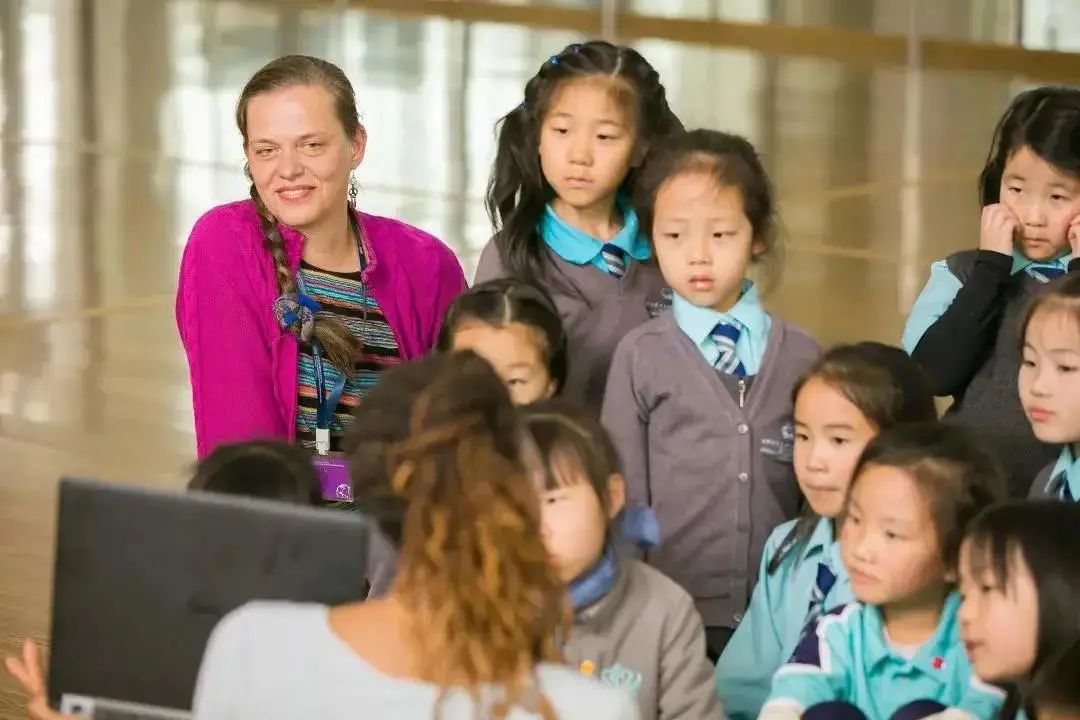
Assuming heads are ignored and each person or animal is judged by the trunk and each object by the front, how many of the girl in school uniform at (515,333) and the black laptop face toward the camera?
1

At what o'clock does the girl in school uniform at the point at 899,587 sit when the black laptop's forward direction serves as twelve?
The girl in school uniform is roughly at 1 o'clock from the black laptop.

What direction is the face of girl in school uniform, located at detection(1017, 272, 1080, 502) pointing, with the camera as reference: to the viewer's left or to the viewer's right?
to the viewer's left

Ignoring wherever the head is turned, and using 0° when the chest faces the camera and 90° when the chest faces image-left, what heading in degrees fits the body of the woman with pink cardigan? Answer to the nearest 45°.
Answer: approximately 0°

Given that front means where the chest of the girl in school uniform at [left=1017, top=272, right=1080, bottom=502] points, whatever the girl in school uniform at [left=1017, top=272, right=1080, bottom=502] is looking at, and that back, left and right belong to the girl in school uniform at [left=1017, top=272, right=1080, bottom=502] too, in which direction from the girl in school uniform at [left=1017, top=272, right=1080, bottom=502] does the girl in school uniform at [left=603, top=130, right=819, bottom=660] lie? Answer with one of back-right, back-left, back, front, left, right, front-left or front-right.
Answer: front-right

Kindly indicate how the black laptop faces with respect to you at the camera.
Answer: facing away from the viewer and to the right of the viewer

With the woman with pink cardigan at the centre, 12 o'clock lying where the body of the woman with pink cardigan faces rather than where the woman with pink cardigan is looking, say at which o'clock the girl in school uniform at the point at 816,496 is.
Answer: The girl in school uniform is roughly at 10 o'clock from the woman with pink cardigan.

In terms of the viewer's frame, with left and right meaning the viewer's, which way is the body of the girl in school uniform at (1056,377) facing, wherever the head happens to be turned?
facing the viewer and to the left of the viewer

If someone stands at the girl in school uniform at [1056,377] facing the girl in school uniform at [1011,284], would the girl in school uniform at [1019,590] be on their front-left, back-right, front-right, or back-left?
back-left

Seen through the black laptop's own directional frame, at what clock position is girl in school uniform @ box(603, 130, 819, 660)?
The girl in school uniform is roughly at 12 o'clock from the black laptop.

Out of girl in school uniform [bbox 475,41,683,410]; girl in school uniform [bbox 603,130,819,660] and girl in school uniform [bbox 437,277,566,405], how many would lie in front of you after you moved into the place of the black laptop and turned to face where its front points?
3
